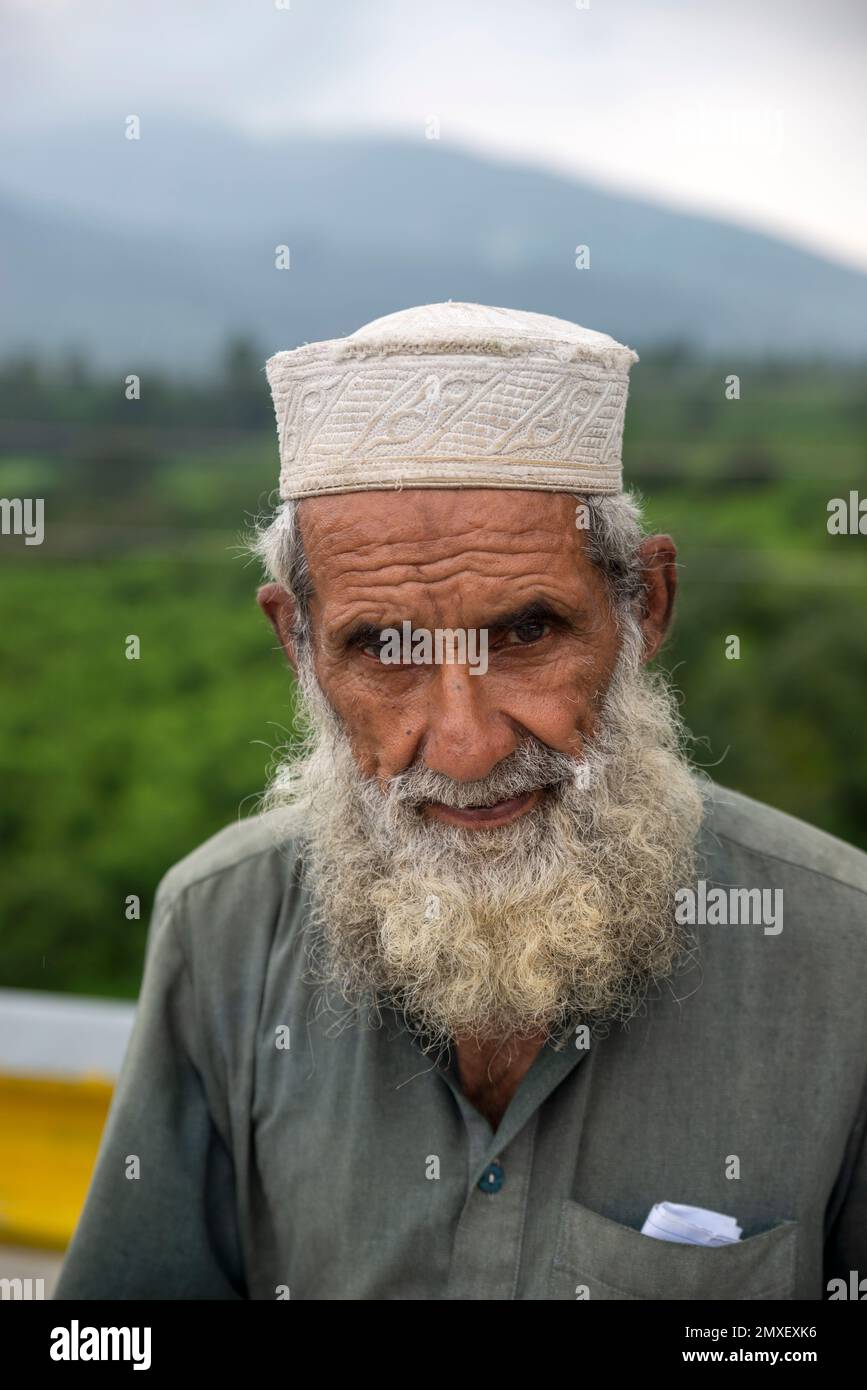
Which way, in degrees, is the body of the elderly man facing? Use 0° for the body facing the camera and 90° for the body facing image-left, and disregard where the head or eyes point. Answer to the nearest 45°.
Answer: approximately 0°
